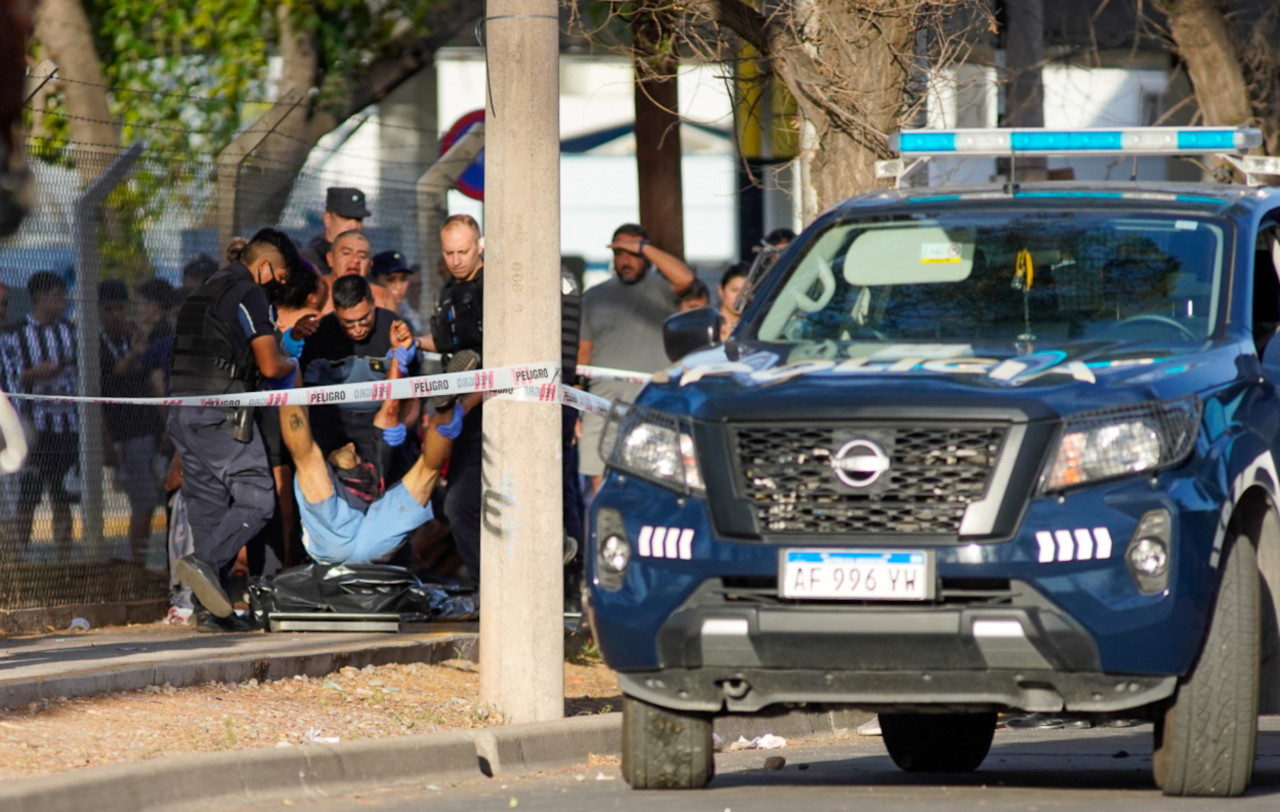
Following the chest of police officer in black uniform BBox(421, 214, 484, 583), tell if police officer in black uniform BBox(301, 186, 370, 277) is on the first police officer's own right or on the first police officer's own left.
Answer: on the first police officer's own right

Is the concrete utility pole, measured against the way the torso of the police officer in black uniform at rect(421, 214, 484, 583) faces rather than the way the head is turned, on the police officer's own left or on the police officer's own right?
on the police officer's own left

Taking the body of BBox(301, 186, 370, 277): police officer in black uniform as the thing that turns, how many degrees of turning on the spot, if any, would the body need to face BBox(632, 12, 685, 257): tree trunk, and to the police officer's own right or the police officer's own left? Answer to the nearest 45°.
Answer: approximately 90° to the police officer's own left

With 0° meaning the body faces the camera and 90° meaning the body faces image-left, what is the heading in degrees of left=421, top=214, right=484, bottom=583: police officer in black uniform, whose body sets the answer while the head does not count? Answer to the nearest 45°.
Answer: approximately 45°

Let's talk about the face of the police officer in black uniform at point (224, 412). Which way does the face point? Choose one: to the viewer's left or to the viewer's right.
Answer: to the viewer's right

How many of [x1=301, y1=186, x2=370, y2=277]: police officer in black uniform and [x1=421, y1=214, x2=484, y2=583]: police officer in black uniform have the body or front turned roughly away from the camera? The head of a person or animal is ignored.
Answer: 0

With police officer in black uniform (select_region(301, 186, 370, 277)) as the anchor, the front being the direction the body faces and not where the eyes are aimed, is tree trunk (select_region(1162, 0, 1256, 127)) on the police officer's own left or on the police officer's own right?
on the police officer's own left

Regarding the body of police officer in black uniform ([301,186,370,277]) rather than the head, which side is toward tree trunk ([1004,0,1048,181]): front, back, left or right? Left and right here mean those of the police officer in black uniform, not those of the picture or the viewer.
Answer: left

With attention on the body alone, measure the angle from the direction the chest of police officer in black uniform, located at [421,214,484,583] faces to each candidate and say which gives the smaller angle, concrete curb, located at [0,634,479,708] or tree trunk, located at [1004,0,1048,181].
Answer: the concrete curb
